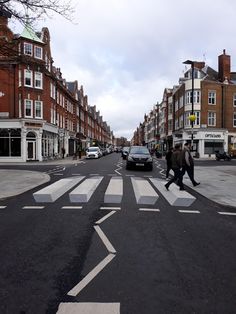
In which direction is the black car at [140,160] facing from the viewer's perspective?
toward the camera
